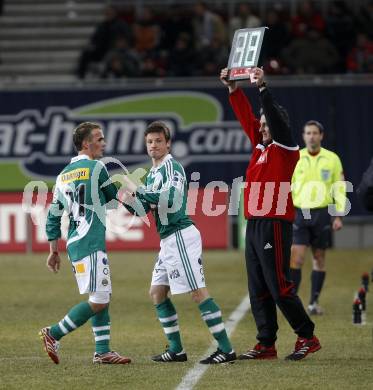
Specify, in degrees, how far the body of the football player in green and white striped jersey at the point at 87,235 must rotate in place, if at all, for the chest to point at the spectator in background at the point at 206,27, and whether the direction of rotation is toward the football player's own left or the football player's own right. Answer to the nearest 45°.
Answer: approximately 45° to the football player's own left

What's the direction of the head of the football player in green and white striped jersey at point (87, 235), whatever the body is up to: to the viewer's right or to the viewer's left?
to the viewer's right

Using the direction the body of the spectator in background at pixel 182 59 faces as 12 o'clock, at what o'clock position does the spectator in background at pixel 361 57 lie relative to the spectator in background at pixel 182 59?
the spectator in background at pixel 361 57 is roughly at 9 o'clock from the spectator in background at pixel 182 59.

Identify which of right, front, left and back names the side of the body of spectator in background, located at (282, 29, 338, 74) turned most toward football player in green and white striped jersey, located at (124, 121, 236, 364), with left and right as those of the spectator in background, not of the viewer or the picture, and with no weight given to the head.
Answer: front

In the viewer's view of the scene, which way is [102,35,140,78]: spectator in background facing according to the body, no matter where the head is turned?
toward the camera

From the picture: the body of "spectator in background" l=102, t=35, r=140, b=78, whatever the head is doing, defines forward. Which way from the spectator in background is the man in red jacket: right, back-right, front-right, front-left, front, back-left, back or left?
front

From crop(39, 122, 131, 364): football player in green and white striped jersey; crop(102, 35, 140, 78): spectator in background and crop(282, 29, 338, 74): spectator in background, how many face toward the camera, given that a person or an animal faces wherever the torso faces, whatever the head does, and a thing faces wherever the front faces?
2

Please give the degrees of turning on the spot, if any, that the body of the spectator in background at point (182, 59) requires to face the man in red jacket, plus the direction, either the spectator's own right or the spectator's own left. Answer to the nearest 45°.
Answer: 0° — they already face them

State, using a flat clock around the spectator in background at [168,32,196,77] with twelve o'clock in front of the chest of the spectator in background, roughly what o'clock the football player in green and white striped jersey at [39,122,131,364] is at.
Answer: The football player in green and white striped jersey is roughly at 12 o'clock from the spectator in background.

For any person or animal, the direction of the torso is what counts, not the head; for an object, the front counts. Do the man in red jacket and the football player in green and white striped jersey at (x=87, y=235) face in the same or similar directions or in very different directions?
very different directions

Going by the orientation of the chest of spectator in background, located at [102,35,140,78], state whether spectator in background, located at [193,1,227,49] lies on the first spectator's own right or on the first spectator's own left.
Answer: on the first spectator's own left

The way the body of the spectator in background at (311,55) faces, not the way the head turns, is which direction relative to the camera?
toward the camera

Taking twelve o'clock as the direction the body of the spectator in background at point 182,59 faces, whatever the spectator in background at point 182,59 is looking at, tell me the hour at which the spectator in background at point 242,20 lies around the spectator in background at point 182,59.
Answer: the spectator in background at point 242,20 is roughly at 8 o'clock from the spectator in background at point 182,59.

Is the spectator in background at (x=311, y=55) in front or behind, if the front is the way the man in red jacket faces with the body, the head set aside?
behind

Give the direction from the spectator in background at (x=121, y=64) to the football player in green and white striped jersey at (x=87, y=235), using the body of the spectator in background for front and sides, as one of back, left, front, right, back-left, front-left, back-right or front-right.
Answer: front

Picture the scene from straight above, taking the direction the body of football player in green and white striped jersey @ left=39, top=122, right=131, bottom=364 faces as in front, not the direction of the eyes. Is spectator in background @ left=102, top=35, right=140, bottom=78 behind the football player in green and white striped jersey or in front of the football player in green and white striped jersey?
in front

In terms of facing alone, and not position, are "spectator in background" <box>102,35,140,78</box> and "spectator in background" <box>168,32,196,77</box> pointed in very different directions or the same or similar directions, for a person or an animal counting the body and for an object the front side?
same or similar directions

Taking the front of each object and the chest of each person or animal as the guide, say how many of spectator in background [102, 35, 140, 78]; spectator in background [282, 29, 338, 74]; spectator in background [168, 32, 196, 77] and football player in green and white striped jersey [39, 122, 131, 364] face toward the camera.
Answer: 3

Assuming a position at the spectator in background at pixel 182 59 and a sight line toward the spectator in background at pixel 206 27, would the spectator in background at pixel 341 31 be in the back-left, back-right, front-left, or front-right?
front-right

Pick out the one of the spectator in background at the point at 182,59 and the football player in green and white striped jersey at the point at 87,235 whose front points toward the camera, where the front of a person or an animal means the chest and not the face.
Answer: the spectator in background
